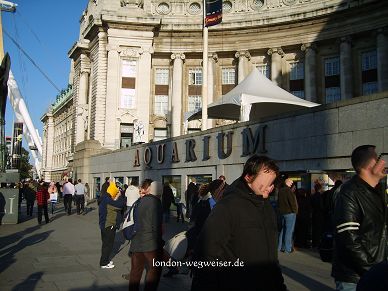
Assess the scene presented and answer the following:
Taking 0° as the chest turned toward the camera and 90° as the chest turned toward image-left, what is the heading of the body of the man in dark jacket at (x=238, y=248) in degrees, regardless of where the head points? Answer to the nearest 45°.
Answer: approximately 315°

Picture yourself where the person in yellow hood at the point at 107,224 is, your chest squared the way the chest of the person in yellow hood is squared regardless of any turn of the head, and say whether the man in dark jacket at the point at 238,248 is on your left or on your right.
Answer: on your right

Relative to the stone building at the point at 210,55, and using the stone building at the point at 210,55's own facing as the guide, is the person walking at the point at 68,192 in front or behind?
in front
